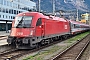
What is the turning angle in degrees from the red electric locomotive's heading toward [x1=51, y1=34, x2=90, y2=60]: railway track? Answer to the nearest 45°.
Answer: approximately 90° to its left

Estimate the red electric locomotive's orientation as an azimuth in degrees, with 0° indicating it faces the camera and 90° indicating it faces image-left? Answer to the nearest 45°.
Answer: approximately 45°
